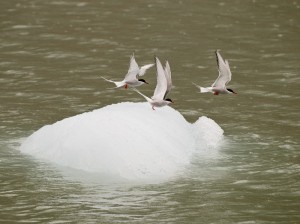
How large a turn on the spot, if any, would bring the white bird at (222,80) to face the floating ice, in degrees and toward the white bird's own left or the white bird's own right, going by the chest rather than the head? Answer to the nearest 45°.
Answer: approximately 180°

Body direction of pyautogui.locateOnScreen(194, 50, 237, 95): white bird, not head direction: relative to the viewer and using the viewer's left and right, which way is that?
facing to the right of the viewer
